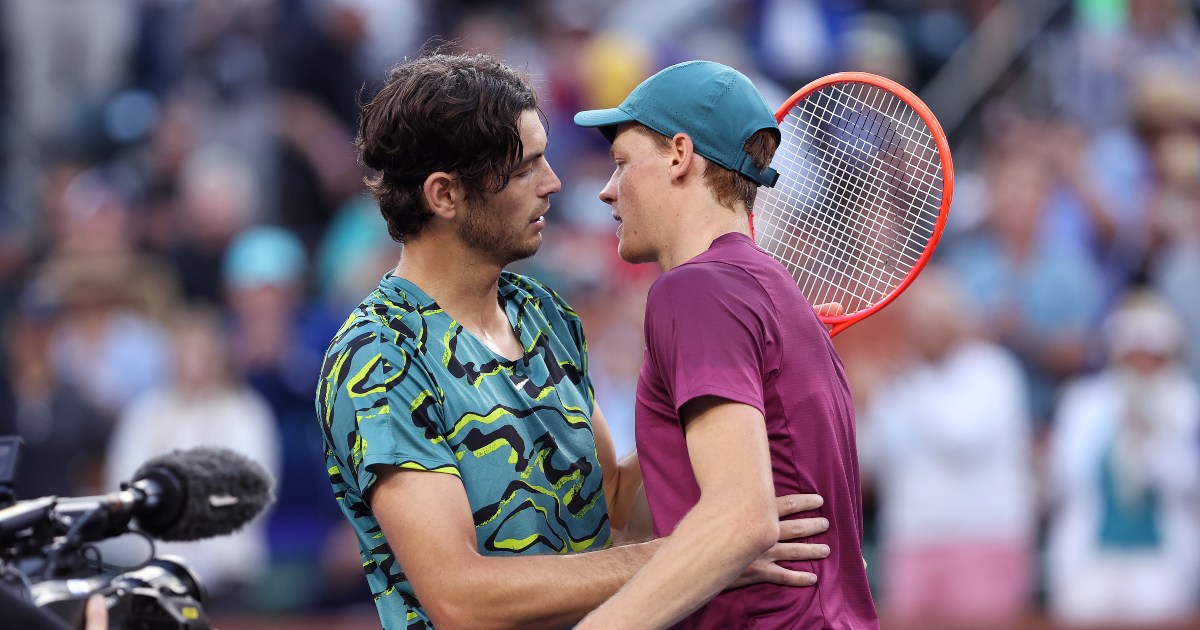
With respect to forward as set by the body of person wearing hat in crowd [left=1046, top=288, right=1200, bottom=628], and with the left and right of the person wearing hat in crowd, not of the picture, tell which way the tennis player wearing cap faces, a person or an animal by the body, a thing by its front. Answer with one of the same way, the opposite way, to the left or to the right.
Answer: to the right

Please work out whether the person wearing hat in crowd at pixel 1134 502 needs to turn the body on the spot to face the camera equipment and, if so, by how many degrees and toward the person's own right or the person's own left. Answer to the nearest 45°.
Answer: approximately 45° to the person's own right

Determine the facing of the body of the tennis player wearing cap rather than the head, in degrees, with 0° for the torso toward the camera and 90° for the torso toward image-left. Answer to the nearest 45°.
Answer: approximately 90°

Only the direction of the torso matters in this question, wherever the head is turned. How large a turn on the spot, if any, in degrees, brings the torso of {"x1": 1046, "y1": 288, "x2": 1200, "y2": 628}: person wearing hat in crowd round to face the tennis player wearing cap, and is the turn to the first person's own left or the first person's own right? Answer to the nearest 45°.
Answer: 0° — they already face them

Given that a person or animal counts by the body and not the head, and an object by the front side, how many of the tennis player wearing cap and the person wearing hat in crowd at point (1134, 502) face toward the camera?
1

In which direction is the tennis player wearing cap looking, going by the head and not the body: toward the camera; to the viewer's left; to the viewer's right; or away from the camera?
to the viewer's left

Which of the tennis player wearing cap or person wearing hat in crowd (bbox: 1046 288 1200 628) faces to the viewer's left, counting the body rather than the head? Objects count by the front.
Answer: the tennis player wearing cap

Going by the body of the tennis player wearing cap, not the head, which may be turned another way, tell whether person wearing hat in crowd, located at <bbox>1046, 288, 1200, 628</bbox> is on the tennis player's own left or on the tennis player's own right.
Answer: on the tennis player's own right

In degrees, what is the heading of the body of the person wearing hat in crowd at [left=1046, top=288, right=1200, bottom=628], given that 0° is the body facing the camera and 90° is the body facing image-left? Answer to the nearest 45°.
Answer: approximately 0°
